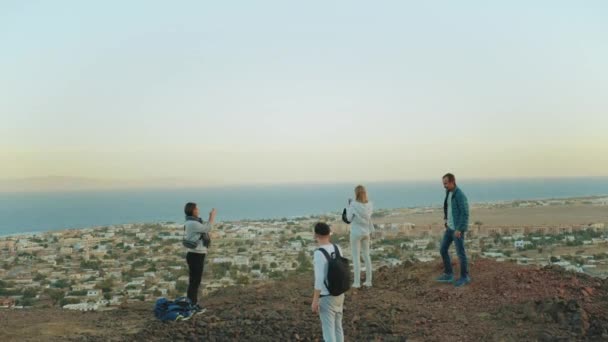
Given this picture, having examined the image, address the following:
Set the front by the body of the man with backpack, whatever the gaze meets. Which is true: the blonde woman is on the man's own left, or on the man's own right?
on the man's own right

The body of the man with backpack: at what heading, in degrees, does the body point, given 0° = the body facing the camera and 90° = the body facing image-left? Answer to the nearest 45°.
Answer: approximately 135°

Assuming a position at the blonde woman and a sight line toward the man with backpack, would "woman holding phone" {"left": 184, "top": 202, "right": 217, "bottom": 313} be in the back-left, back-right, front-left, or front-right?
front-right

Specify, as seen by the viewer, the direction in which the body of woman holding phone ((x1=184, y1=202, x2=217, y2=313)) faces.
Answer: to the viewer's right

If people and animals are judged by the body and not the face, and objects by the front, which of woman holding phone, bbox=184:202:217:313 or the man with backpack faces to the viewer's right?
the woman holding phone

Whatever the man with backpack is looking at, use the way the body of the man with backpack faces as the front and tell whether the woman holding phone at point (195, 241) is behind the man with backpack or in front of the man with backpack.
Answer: in front

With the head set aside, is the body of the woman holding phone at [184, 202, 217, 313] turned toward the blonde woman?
yes
